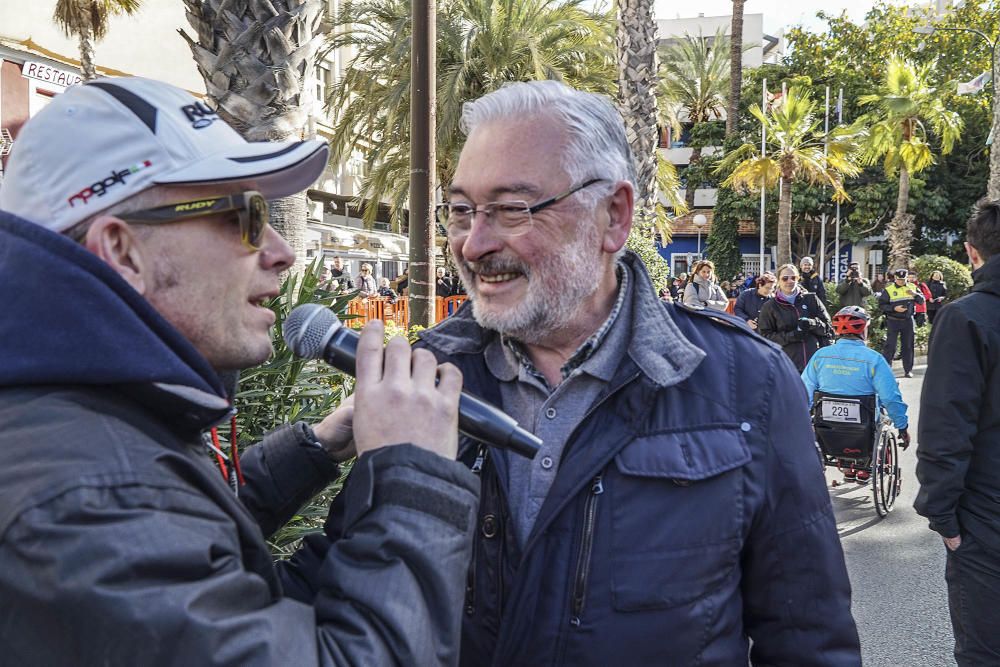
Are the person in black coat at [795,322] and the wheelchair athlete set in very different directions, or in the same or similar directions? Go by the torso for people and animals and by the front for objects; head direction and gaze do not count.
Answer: very different directions

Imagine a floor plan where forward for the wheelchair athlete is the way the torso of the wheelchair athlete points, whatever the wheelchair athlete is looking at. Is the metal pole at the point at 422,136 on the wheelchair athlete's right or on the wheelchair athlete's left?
on the wheelchair athlete's left

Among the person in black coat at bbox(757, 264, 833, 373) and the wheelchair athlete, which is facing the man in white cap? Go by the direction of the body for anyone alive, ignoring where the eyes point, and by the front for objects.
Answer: the person in black coat

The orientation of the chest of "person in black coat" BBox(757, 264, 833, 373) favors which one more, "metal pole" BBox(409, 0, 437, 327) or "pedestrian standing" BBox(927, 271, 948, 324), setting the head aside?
the metal pole

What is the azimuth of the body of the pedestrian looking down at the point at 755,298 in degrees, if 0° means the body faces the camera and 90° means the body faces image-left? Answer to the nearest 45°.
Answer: approximately 315°

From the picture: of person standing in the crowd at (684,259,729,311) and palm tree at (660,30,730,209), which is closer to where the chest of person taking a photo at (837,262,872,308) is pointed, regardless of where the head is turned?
the person standing in the crowd

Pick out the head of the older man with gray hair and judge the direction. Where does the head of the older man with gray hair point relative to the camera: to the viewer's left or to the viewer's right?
to the viewer's left

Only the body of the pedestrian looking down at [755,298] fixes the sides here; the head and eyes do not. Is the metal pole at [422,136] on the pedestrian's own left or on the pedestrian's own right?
on the pedestrian's own right

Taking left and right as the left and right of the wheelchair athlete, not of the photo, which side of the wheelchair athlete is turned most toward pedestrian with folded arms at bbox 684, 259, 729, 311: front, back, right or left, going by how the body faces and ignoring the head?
front

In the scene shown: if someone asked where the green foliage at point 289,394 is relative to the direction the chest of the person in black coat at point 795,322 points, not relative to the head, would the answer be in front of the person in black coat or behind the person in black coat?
in front

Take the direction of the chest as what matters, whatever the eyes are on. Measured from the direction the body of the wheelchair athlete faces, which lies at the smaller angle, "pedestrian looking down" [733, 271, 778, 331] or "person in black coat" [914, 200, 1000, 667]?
the pedestrian looking down

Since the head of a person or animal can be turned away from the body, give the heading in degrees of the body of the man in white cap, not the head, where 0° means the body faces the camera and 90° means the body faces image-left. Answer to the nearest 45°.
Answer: approximately 270°

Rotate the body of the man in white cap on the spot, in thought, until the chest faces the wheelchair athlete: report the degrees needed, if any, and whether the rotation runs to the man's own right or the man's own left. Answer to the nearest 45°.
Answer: approximately 45° to the man's own left

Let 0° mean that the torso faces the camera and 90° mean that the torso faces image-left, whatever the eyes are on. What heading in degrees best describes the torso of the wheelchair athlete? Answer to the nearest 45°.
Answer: approximately 180°
